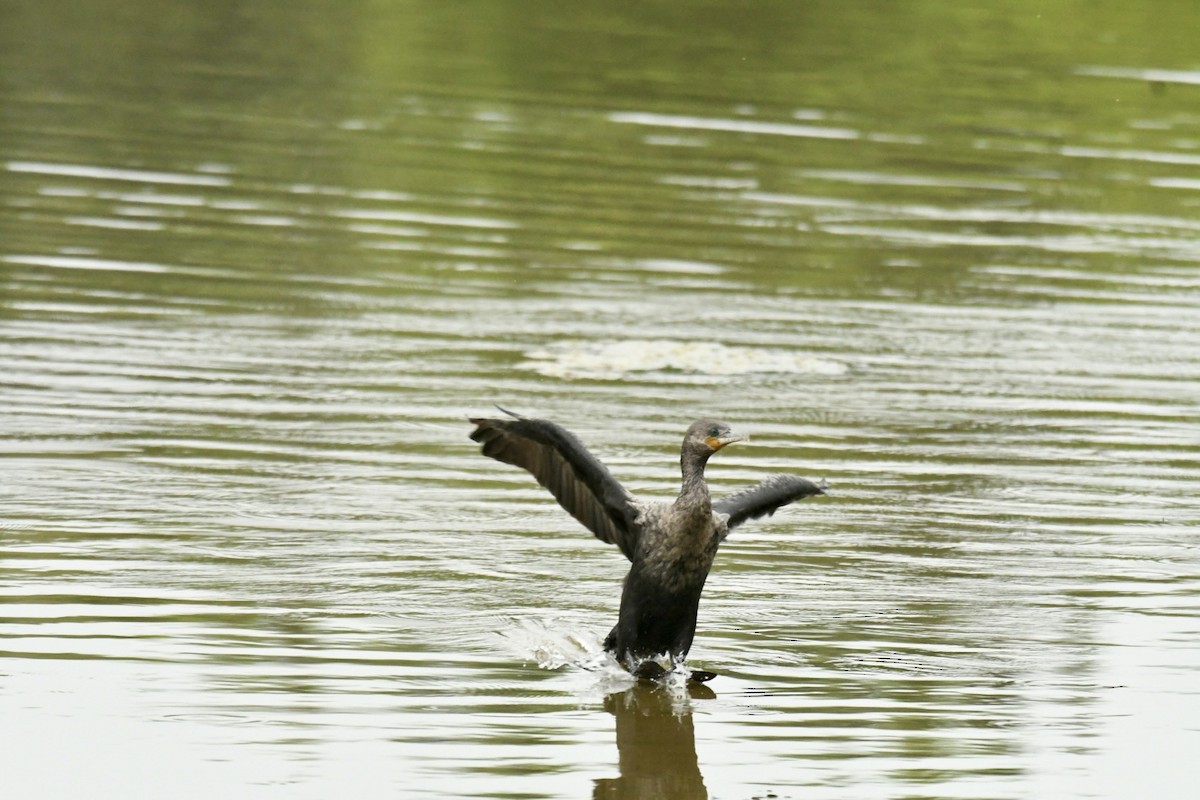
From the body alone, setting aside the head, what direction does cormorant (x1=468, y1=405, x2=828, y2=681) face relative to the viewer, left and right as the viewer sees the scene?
facing the viewer and to the right of the viewer
